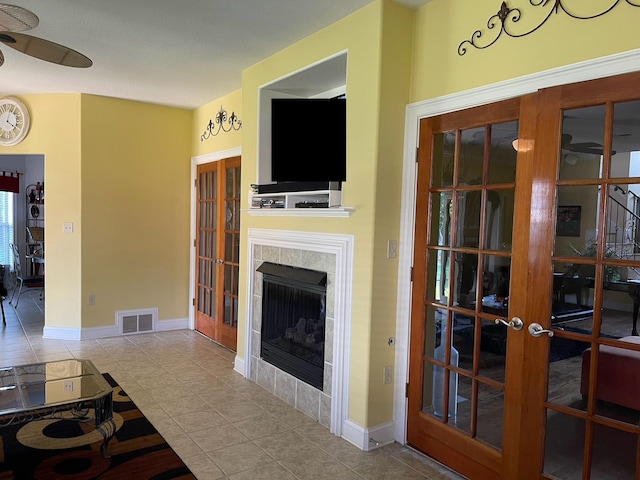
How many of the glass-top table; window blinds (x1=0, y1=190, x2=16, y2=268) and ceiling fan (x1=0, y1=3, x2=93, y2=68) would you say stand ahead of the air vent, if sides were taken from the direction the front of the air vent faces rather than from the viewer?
2

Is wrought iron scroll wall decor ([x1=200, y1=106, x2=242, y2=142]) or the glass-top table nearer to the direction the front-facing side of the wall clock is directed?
the glass-top table

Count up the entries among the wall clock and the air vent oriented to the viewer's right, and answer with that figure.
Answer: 0

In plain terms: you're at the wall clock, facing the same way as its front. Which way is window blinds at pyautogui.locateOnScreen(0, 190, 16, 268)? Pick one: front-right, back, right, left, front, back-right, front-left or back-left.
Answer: back-right

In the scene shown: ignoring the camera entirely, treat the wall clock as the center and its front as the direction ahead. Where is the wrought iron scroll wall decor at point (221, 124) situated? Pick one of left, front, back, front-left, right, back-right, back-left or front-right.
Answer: left

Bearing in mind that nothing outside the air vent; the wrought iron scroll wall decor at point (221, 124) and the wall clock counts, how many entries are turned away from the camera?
0

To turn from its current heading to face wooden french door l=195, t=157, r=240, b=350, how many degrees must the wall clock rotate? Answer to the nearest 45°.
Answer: approximately 90° to its left

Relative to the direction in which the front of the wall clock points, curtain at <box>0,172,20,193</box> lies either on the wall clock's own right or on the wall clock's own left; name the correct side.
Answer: on the wall clock's own right

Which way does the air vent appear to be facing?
toward the camera

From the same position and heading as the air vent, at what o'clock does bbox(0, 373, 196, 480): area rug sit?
The area rug is roughly at 12 o'clock from the air vent.

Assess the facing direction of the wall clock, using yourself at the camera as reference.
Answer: facing the viewer and to the left of the viewer
